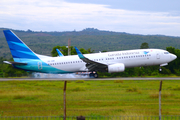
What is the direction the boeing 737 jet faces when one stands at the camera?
facing to the right of the viewer
